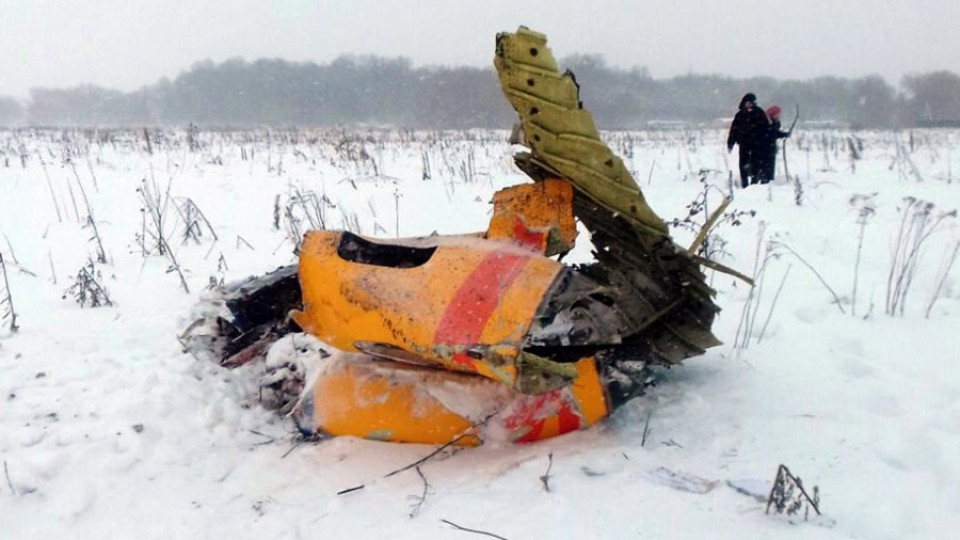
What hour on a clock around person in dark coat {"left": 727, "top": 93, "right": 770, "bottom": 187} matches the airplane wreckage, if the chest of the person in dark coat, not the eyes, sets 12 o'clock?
The airplane wreckage is roughly at 12 o'clock from the person in dark coat.

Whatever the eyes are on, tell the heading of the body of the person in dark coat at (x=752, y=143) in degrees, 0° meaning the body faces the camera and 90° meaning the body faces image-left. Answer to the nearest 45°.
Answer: approximately 0°
